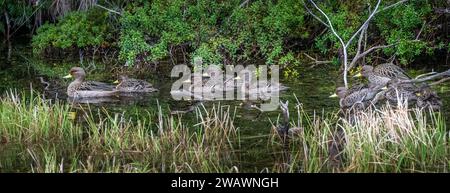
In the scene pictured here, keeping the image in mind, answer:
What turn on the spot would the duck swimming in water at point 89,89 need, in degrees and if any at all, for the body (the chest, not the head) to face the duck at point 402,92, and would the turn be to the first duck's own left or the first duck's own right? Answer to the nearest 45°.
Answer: approximately 135° to the first duck's own left

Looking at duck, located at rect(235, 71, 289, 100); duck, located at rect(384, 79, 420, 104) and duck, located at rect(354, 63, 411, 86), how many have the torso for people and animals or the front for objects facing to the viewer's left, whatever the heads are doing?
3

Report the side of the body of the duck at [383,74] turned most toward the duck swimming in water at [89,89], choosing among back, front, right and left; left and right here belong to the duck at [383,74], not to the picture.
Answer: front

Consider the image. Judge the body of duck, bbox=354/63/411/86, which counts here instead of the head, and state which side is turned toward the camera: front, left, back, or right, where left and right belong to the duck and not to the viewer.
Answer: left

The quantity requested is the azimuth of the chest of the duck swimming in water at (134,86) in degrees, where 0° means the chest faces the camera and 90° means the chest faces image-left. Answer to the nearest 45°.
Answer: approximately 90°

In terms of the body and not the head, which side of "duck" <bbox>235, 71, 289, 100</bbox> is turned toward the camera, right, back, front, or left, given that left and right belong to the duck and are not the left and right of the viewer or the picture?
left

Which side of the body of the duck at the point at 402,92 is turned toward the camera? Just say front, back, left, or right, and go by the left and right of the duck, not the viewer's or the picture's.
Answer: left

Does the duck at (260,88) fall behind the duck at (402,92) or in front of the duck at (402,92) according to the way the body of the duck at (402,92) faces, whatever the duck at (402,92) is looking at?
in front

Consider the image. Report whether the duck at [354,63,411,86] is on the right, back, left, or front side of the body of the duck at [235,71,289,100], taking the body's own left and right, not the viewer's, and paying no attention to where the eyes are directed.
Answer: back

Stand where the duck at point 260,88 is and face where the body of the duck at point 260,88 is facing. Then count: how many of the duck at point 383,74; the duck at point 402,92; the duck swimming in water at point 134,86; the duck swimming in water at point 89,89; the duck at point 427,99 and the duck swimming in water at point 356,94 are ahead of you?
2

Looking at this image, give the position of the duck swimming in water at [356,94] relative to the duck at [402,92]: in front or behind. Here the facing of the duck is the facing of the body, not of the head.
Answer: in front

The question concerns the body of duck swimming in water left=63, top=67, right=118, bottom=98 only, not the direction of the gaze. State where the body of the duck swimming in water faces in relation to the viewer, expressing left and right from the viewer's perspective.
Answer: facing to the left of the viewer

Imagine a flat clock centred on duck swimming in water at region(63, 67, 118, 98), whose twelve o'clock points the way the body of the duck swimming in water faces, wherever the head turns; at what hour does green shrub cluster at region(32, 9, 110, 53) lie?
The green shrub cluster is roughly at 3 o'clock from the duck swimming in water.

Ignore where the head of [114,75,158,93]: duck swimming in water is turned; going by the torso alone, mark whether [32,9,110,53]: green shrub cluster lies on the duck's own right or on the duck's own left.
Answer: on the duck's own right

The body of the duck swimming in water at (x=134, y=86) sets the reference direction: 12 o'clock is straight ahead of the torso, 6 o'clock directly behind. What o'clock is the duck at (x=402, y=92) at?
The duck is roughly at 7 o'clock from the duck swimming in water.
